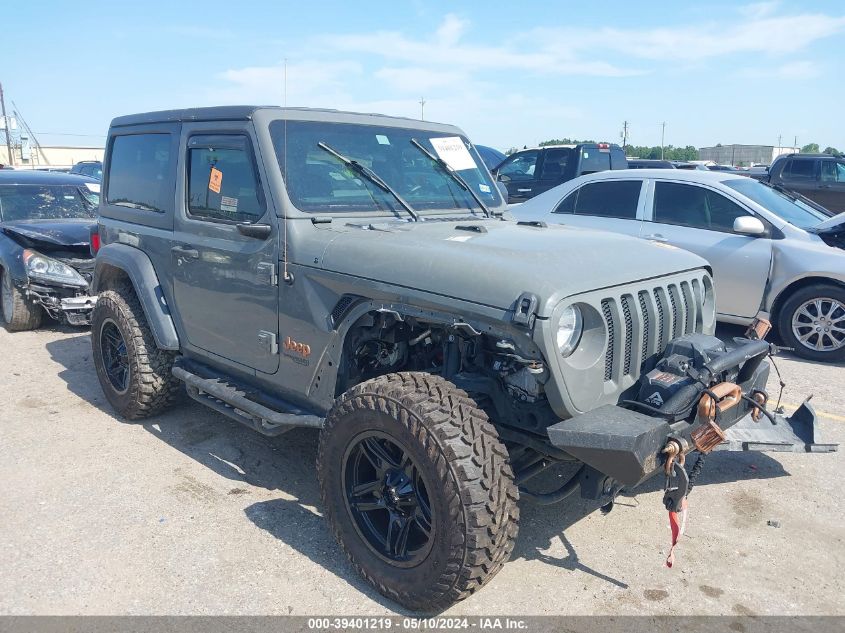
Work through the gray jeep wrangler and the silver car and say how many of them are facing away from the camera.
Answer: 0

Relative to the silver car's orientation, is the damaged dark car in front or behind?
behind

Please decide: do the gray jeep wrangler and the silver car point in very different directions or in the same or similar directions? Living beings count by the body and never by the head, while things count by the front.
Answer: same or similar directions

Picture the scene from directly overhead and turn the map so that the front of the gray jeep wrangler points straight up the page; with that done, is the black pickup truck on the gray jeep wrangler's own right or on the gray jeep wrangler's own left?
on the gray jeep wrangler's own left

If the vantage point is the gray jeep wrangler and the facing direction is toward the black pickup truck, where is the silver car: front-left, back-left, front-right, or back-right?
front-right

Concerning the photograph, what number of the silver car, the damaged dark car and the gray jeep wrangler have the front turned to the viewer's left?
0

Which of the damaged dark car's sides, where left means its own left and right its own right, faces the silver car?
front

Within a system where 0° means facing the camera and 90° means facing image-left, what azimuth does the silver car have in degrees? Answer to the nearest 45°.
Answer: approximately 270°

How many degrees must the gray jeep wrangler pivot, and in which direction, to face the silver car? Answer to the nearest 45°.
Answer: approximately 90° to its left

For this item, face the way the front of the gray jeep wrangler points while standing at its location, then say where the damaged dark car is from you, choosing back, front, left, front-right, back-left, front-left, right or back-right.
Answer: back

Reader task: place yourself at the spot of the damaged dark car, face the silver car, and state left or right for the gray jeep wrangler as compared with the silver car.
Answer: right

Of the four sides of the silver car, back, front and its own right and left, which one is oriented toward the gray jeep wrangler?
right

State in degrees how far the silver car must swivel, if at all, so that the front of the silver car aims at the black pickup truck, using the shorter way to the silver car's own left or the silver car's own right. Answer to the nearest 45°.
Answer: approximately 135° to the silver car's own left

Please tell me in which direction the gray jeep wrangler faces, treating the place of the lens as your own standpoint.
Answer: facing the viewer and to the right of the viewer
